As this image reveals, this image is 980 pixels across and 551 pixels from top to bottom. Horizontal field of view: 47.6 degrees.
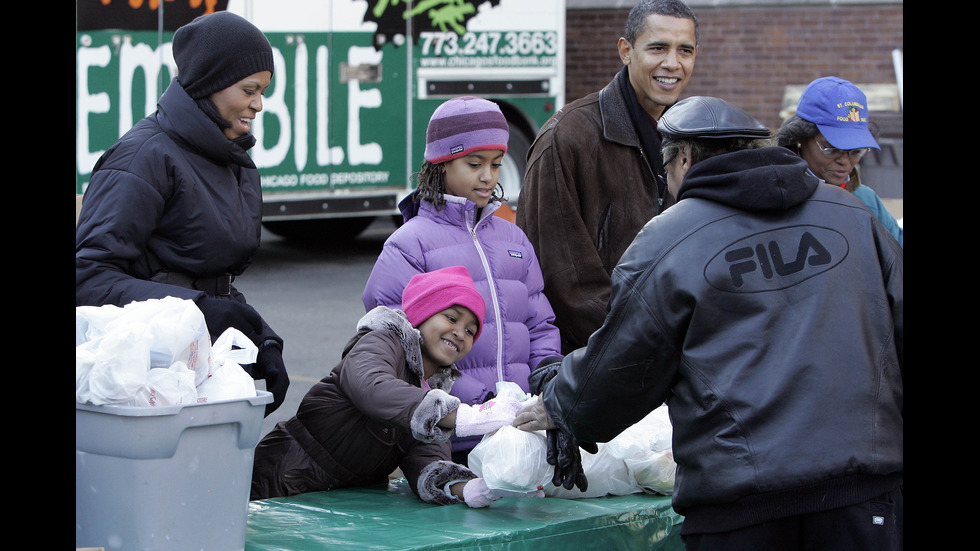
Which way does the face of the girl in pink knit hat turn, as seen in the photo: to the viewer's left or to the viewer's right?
to the viewer's right

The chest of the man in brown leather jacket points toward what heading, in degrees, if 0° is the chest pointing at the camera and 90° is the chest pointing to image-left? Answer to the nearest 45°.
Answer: approximately 315°

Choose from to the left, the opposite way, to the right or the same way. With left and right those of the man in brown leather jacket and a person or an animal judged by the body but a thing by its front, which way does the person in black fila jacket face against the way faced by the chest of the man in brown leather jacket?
the opposite way

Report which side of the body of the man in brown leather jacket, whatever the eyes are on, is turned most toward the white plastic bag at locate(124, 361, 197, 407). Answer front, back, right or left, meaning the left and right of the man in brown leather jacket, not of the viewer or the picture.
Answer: right

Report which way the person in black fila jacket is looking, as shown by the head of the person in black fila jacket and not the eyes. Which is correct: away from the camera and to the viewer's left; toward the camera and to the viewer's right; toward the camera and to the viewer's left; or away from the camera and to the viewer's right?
away from the camera and to the viewer's left

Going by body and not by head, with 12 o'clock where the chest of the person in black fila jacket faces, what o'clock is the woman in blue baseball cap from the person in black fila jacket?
The woman in blue baseball cap is roughly at 2 o'clock from the person in black fila jacket.

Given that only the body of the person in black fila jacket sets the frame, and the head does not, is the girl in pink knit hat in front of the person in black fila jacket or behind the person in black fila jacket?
in front

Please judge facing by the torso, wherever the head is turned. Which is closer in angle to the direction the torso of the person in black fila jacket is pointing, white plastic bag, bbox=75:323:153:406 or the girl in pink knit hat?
the girl in pink knit hat
